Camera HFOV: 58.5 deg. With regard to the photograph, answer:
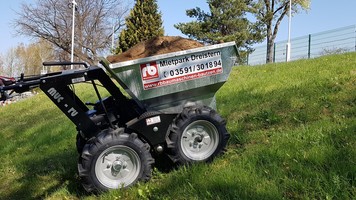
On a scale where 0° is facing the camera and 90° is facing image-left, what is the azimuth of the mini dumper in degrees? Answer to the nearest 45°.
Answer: approximately 270°
